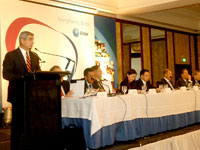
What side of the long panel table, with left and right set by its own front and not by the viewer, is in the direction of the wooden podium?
right

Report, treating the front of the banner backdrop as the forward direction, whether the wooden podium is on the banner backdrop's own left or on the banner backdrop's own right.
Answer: on the banner backdrop's own right

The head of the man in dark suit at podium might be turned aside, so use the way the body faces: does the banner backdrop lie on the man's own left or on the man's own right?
on the man's own left

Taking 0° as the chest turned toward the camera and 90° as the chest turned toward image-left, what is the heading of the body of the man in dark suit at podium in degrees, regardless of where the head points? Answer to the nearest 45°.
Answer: approximately 315°

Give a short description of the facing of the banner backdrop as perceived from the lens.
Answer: facing the viewer and to the right of the viewer

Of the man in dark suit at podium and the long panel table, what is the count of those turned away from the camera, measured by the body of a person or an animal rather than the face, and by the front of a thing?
0

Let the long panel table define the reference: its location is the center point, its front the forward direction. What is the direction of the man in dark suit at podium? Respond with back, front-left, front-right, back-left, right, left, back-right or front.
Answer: right

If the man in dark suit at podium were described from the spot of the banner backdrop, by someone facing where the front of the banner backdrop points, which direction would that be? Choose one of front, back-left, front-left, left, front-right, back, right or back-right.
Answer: front-right

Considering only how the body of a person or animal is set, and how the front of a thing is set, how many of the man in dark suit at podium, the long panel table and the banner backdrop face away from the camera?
0

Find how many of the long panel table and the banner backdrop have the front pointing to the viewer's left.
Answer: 0
